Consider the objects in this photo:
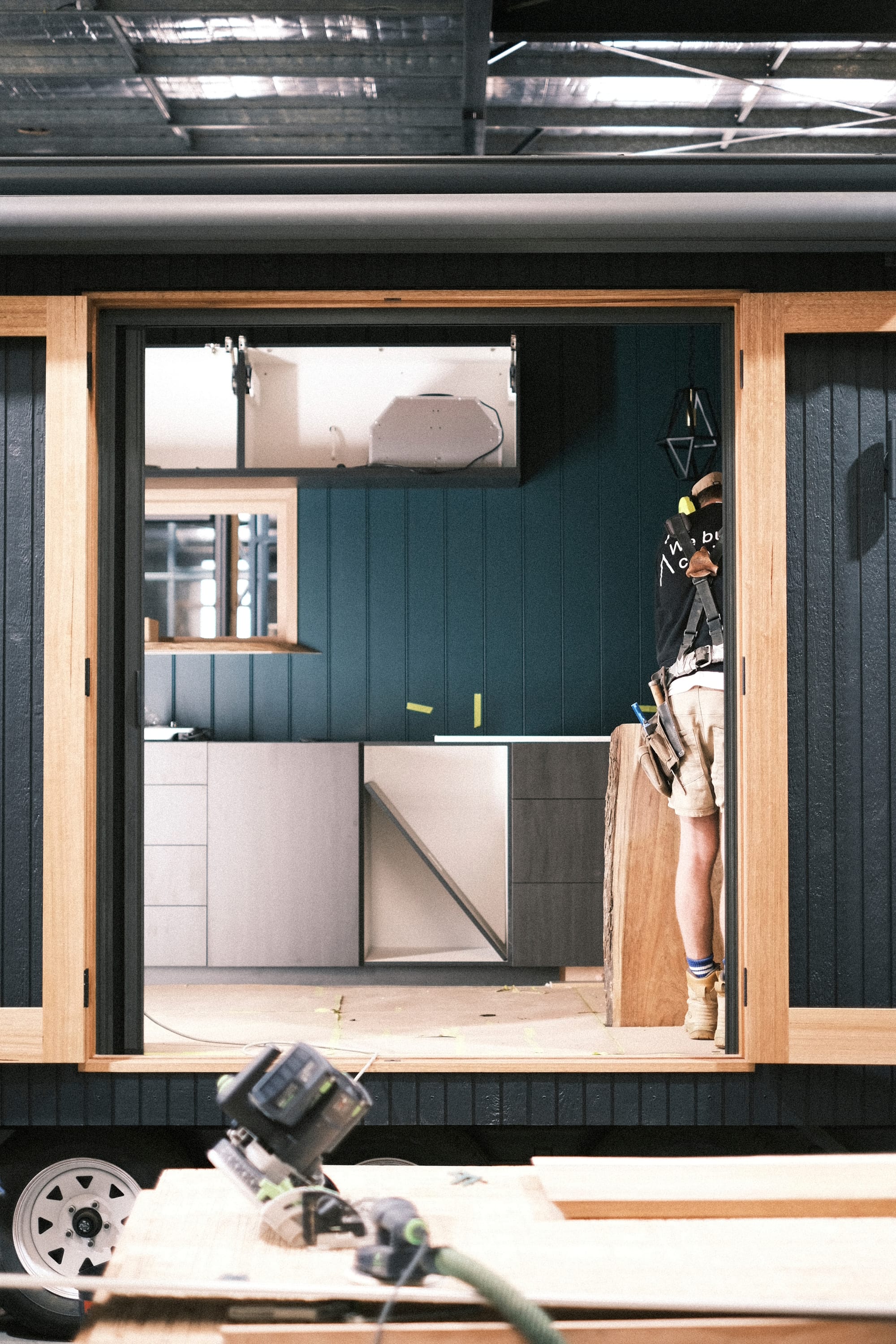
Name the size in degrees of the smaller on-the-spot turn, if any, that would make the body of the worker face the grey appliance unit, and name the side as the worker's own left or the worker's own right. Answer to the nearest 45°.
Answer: approximately 45° to the worker's own left

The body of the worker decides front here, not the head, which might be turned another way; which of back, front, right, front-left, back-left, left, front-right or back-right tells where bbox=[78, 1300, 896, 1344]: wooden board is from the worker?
back

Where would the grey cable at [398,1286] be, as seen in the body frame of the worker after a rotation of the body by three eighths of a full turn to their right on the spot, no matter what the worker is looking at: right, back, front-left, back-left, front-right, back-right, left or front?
front-right

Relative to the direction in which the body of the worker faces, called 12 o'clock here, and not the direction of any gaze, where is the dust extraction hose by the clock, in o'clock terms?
The dust extraction hose is roughly at 6 o'clock from the worker.

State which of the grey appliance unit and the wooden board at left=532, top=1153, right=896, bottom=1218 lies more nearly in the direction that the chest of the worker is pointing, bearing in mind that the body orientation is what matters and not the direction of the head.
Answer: the grey appliance unit

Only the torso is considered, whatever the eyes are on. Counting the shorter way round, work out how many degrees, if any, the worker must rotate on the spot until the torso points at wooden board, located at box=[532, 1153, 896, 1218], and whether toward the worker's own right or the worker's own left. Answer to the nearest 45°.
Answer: approximately 180°

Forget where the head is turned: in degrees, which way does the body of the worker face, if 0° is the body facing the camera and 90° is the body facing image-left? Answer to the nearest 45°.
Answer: approximately 180°

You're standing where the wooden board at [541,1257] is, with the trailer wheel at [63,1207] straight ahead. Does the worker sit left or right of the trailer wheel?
right

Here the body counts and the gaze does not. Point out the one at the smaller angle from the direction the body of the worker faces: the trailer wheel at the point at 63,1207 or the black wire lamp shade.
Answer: the black wire lamp shade

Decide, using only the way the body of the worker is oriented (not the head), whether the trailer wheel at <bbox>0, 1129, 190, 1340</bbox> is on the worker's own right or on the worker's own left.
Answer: on the worker's own left

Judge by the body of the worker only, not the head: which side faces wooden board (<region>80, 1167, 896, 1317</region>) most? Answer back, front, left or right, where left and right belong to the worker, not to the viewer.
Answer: back

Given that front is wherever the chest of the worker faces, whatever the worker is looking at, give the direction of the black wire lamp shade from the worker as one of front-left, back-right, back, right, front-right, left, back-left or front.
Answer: front
